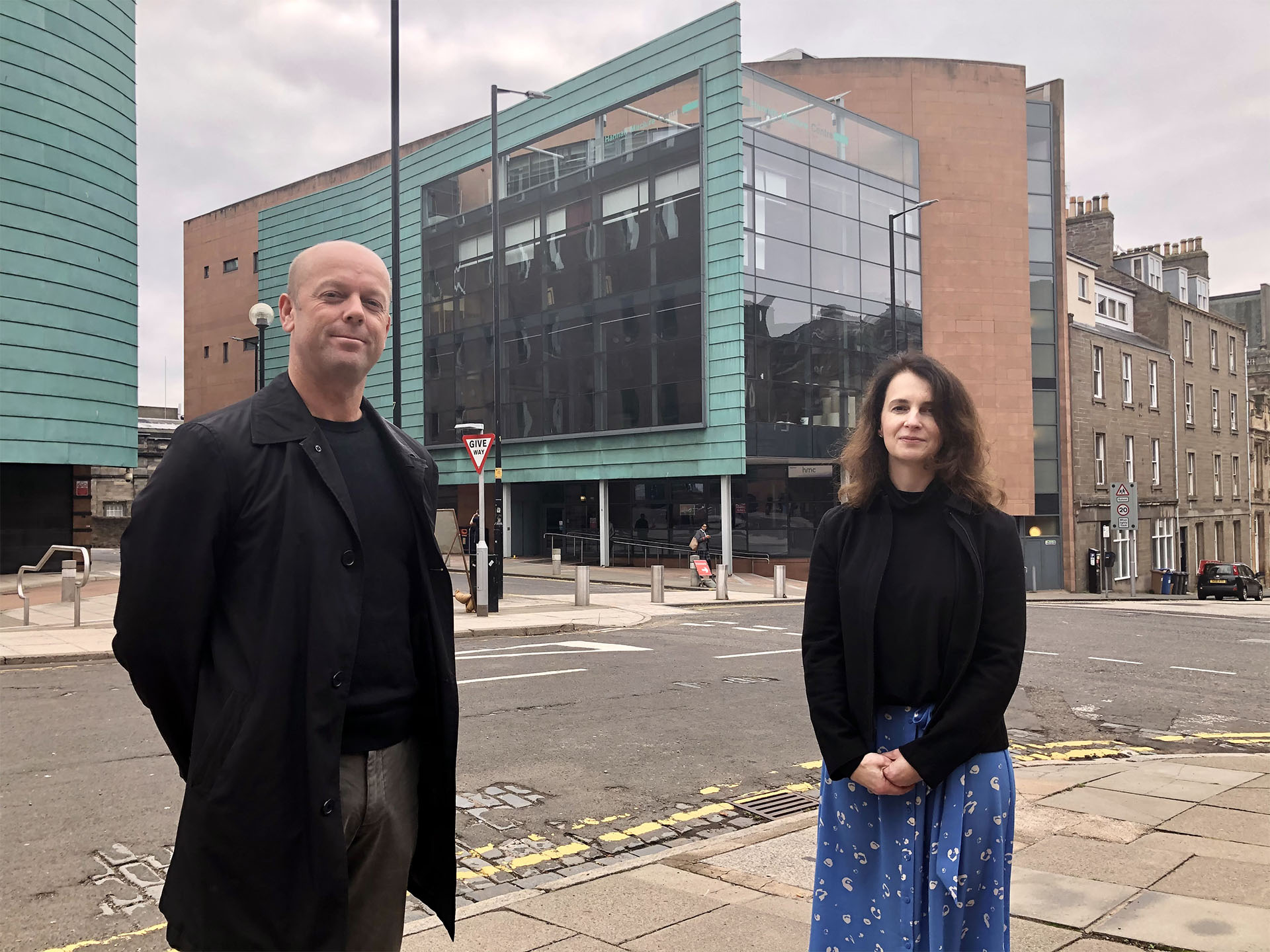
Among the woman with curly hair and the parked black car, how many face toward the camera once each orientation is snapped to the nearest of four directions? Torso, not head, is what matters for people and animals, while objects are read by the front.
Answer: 1

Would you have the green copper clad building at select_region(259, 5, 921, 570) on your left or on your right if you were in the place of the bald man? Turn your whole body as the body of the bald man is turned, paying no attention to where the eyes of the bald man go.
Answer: on your left

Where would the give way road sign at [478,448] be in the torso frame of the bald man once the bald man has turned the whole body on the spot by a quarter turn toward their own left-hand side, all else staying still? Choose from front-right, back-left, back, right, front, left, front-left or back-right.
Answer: front-left

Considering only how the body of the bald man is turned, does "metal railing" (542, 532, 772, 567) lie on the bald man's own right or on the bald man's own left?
on the bald man's own left
